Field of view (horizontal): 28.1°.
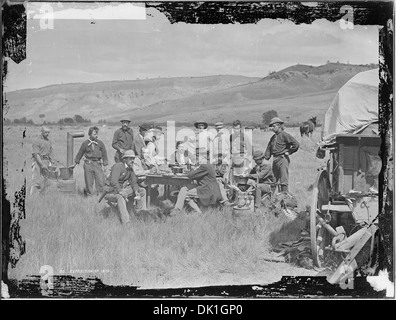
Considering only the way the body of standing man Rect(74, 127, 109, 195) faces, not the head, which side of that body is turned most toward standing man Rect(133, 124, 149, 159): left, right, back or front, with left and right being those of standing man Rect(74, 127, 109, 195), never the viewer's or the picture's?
left

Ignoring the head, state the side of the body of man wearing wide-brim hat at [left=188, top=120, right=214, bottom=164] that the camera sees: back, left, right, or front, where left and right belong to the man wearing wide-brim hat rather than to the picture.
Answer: front

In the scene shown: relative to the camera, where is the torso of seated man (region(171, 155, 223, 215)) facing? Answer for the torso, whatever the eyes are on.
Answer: to the viewer's left

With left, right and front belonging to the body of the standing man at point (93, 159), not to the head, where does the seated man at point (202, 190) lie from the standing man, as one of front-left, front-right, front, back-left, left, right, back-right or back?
left

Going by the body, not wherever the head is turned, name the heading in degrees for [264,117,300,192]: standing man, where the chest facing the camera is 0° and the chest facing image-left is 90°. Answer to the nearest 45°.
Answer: approximately 45°

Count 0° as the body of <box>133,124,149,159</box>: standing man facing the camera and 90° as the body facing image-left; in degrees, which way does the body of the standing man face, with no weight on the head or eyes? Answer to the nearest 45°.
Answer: approximately 315°

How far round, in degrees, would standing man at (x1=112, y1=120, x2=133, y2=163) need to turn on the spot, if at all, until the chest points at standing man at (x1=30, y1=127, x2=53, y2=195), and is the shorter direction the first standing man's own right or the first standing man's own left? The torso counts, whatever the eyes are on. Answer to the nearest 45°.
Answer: approximately 135° to the first standing man's own right

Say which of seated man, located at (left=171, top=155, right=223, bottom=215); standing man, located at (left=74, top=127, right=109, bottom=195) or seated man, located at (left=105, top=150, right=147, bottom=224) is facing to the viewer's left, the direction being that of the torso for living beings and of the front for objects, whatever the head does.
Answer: seated man, located at (left=171, top=155, right=223, bottom=215)

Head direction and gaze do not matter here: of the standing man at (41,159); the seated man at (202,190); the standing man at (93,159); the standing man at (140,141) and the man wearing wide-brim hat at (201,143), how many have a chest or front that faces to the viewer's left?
1

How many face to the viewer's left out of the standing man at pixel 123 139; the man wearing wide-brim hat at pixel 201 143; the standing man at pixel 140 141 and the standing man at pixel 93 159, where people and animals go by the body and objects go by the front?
0

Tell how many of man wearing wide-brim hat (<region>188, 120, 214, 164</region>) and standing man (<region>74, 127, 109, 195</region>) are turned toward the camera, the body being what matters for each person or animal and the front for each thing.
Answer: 2

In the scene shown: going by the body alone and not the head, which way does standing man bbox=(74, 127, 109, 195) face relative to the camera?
toward the camera

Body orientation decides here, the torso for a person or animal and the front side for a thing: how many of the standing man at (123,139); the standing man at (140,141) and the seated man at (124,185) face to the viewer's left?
0

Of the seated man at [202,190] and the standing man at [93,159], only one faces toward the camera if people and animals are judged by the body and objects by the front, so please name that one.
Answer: the standing man

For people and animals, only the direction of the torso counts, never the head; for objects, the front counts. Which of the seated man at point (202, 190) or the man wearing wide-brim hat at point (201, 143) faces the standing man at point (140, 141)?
the seated man
